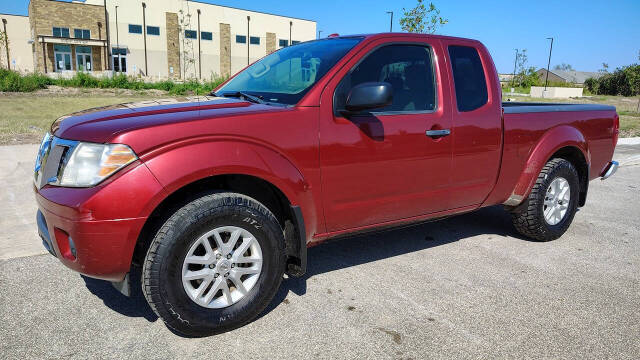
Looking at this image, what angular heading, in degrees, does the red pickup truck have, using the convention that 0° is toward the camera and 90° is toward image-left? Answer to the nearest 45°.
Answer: approximately 45°

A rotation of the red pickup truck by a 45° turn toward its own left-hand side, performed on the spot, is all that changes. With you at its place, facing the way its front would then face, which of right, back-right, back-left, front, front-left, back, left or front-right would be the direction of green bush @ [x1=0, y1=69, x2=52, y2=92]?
back-right
